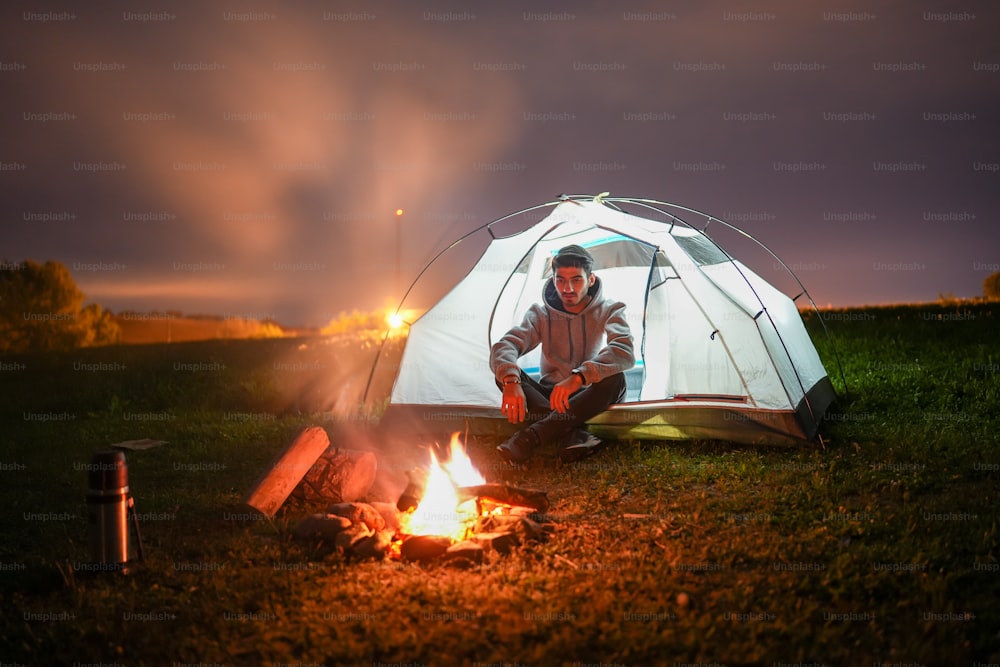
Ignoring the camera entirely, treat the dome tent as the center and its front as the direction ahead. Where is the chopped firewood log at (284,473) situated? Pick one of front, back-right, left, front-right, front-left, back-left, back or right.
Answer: front-right

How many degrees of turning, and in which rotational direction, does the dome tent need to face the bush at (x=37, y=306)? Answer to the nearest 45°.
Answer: approximately 135° to its right

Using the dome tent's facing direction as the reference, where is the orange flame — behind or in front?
in front

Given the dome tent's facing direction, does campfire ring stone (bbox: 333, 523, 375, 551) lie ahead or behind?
ahead

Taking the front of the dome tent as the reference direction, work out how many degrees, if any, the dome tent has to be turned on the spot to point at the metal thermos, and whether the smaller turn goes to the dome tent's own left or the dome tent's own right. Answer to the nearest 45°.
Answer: approximately 45° to the dome tent's own right

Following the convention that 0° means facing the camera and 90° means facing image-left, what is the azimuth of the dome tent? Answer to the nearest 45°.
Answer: approximately 0°
